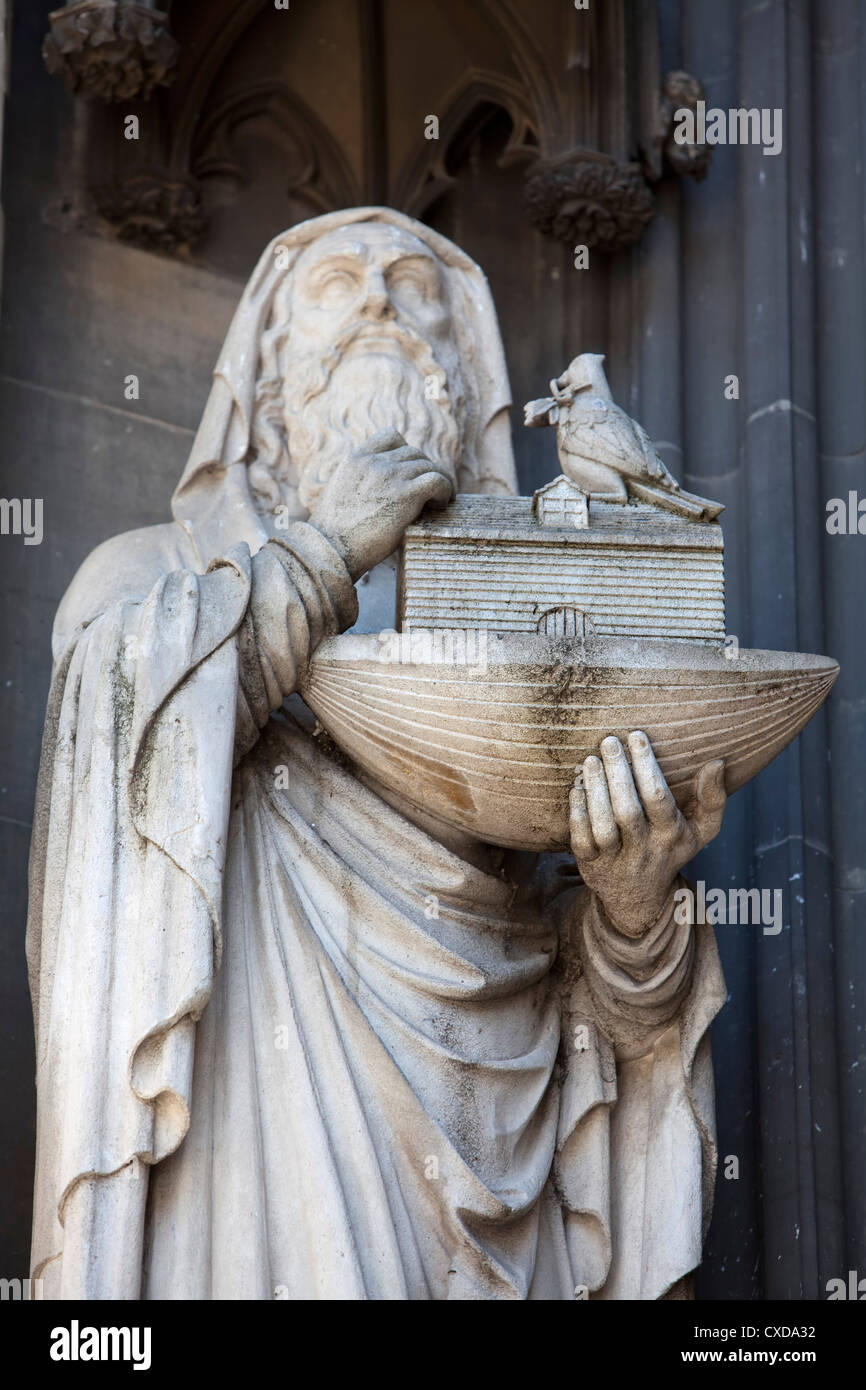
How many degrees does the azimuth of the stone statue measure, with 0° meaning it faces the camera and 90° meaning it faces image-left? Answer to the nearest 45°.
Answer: approximately 0°
